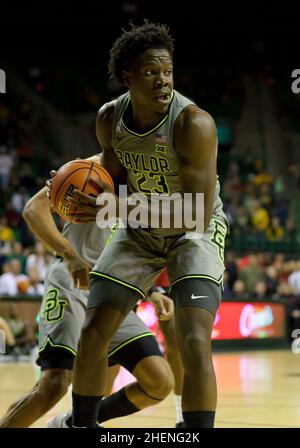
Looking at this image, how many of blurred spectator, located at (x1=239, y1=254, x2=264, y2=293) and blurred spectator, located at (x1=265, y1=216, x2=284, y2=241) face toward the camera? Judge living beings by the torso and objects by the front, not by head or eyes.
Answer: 2

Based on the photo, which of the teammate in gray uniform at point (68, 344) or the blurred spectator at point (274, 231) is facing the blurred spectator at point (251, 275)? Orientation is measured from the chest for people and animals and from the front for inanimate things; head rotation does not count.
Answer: the blurred spectator at point (274, 231)

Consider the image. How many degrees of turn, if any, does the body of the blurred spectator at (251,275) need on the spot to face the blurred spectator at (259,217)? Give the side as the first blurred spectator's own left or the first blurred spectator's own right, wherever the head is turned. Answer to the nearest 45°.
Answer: approximately 180°

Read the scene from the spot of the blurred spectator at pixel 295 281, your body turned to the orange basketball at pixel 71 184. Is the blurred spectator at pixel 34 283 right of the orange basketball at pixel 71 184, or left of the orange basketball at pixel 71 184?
right

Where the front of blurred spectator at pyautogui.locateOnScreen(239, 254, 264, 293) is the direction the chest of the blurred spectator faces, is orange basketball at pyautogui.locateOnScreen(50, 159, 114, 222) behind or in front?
in front

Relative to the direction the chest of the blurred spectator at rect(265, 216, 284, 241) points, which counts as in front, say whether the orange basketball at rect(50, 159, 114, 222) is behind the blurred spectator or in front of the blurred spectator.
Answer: in front

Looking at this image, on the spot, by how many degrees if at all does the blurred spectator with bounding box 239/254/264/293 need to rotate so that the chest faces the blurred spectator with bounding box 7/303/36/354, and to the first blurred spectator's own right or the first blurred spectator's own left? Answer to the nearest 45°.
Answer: approximately 45° to the first blurred spectator's own right

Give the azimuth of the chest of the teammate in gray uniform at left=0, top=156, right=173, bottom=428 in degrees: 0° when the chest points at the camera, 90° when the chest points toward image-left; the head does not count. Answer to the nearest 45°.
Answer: approximately 315°

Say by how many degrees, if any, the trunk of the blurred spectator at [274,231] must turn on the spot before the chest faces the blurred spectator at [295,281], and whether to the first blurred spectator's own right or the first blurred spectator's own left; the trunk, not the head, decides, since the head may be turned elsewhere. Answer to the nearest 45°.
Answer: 0° — they already face them

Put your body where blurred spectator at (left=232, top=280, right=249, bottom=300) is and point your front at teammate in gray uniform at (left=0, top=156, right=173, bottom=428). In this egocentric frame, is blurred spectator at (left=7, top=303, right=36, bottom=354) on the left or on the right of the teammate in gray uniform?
right

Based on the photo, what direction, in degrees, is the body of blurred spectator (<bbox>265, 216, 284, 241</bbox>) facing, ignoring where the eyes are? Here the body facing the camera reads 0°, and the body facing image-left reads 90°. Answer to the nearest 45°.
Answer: approximately 0°
